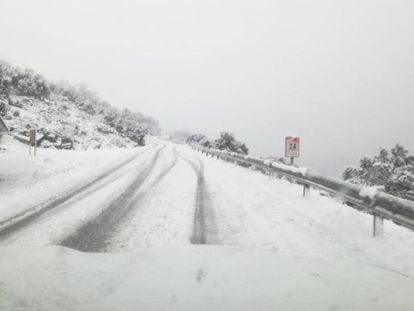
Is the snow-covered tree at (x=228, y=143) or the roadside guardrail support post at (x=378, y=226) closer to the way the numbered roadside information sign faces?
the roadside guardrail support post

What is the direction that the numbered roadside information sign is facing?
toward the camera

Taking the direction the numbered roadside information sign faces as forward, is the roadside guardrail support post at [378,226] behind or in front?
in front

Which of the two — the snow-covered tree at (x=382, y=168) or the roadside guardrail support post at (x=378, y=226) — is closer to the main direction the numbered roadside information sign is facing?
the roadside guardrail support post

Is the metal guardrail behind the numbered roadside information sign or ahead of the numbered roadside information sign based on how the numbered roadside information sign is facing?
ahead

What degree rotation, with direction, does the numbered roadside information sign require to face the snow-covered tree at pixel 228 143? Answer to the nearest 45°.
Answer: approximately 180°

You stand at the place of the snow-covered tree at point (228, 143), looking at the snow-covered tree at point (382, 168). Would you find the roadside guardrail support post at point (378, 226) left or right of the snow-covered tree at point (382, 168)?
right
